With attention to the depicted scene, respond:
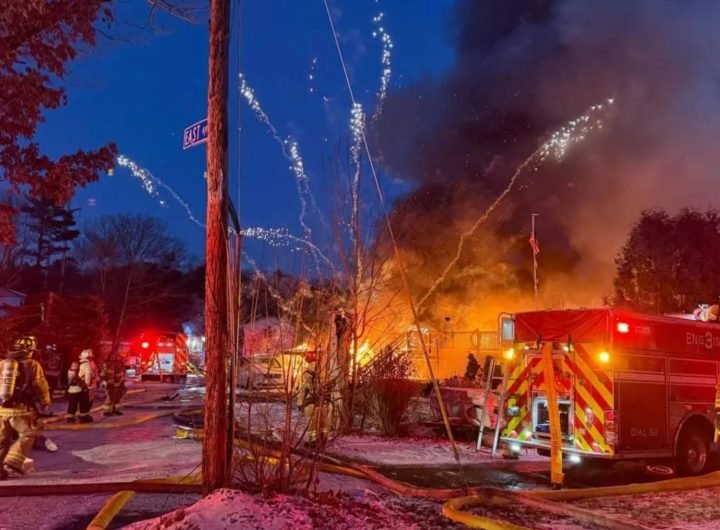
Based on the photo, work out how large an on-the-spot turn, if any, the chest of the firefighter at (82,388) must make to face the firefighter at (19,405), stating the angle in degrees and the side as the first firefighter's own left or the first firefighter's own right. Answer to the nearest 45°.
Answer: approximately 180°

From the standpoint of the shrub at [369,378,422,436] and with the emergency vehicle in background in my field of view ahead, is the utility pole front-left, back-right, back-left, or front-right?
back-left

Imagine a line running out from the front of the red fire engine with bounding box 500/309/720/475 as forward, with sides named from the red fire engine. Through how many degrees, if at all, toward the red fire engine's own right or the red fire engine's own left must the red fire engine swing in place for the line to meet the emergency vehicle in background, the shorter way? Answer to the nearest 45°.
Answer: approximately 90° to the red fire engine's own left

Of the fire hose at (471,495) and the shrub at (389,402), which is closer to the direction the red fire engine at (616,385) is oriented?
the shrub

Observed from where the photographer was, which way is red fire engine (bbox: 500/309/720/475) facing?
facing away from the viewer and to the right of the viewer

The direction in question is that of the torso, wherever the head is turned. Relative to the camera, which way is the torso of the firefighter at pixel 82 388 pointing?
away from the camera

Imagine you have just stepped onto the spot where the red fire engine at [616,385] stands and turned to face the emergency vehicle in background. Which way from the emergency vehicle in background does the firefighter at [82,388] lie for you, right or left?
left
